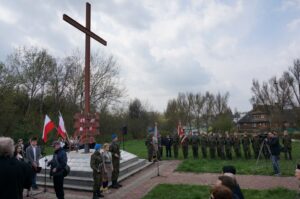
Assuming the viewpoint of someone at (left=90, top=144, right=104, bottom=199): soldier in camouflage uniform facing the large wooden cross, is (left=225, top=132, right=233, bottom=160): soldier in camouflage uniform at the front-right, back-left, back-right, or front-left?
front-right

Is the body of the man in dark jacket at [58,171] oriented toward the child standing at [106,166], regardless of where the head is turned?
no

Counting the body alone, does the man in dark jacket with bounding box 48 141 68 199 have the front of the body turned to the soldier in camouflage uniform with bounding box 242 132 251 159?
no

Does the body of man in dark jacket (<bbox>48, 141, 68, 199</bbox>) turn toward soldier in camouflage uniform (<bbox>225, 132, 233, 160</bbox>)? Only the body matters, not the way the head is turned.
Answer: no
